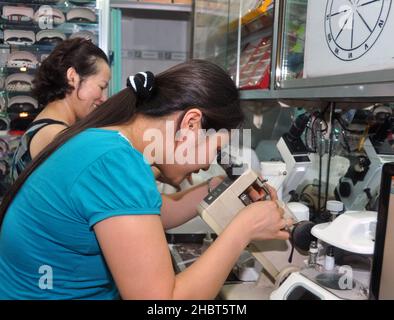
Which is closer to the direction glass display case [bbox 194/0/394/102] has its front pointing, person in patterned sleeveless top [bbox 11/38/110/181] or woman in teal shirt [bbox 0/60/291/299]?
the woman in teal shirt

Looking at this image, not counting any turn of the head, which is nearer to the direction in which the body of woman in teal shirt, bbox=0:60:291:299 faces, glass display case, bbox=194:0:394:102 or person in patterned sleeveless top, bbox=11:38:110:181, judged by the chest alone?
the glass display case

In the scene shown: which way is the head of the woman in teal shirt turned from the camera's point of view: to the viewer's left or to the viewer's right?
to the viewer's right

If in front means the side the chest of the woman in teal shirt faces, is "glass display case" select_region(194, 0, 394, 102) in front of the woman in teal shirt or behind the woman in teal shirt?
in front

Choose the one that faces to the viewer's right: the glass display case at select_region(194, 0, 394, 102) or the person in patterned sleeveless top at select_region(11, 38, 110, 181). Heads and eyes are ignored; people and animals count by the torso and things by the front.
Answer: the person in patterned sleeveless top

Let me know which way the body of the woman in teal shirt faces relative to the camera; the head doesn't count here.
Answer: to the viewer's right

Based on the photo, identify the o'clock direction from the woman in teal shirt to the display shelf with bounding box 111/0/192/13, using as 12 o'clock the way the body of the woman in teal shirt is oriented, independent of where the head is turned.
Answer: The display shelf is roughly at 9 o'clock from the woman in teal shirt.

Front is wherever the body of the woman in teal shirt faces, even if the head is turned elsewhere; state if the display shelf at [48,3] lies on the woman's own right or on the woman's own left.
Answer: on the woman's own left

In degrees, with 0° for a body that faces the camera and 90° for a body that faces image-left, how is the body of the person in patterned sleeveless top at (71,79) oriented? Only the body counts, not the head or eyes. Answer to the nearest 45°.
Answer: approximately 270°
